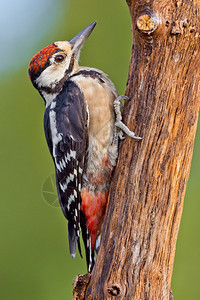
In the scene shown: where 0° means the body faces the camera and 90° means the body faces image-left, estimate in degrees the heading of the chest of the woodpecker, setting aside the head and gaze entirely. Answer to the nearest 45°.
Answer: approximately 270°
